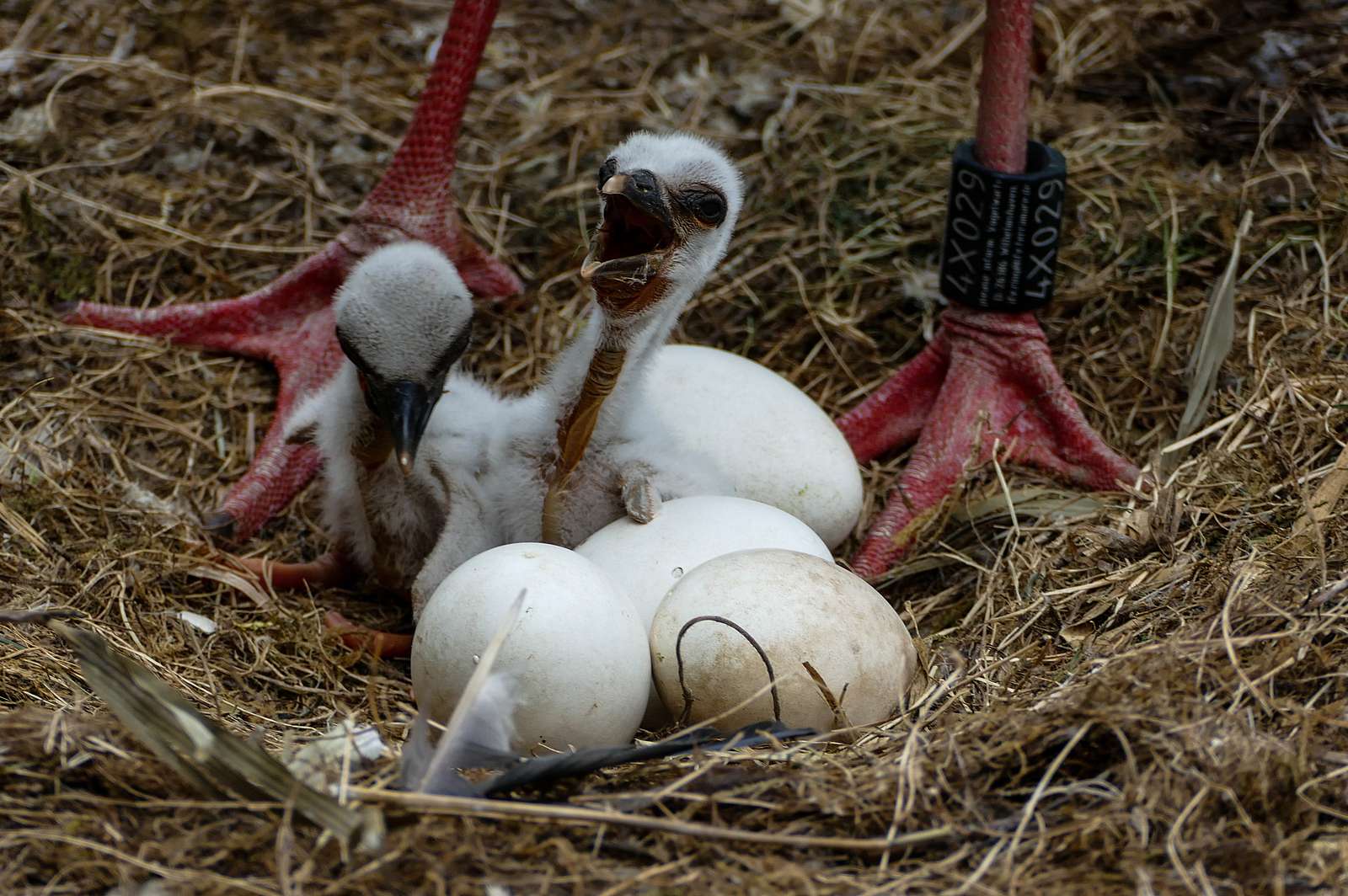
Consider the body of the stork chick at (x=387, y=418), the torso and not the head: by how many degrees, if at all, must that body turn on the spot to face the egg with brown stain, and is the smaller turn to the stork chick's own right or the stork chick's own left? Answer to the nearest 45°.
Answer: approximately 45° to the stork chick's own left

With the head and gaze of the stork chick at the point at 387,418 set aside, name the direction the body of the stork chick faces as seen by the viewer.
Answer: toward the camera

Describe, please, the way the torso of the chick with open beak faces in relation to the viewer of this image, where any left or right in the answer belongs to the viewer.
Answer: facing the viewer and to the left of the viewer

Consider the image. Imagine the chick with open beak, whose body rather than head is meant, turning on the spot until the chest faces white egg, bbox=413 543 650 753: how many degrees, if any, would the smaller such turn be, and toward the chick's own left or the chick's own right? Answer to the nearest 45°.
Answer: approximately 45° to the chick's own left

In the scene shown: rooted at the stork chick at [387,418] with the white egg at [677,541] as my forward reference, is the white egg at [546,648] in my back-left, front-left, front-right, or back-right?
front-right

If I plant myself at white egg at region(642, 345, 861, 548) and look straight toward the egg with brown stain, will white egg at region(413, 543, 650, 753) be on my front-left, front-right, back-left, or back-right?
front-right

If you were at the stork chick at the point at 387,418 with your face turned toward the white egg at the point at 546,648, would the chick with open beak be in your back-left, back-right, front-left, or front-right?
front-left

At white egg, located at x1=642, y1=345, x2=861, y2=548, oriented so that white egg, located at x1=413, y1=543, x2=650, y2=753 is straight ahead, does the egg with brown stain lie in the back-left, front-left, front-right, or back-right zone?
front-left

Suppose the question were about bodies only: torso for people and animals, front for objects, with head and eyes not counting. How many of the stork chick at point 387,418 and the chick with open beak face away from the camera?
0
